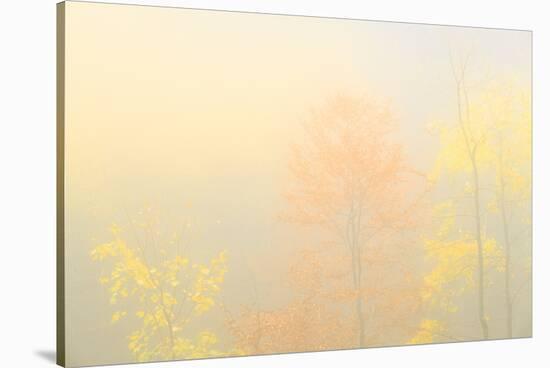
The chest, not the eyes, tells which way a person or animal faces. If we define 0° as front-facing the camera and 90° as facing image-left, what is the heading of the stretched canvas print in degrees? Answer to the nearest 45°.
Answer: approximately 315°
